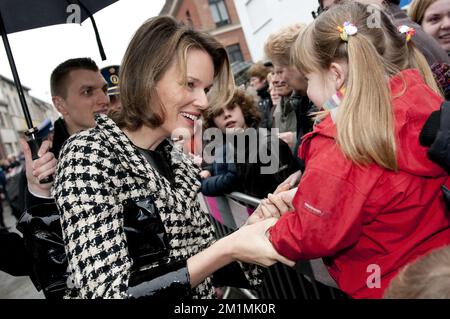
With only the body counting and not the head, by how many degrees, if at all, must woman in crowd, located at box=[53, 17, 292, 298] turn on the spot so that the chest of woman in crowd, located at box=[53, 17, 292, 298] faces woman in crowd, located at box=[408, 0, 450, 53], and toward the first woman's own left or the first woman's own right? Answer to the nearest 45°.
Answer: approximately 90° to the first woman's own left

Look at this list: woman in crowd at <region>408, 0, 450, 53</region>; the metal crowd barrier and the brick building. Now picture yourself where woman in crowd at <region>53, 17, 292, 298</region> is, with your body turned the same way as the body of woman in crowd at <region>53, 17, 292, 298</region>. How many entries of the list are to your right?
0

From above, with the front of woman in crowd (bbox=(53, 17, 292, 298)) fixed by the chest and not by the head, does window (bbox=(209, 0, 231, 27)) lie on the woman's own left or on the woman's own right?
on the woman's own left

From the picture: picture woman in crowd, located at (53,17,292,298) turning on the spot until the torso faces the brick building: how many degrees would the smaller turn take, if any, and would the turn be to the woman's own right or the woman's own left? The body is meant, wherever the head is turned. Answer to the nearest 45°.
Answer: approximately 135° to the woman's own left

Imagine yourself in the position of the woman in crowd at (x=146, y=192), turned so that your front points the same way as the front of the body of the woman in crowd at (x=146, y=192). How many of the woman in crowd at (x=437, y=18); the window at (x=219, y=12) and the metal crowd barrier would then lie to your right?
0
